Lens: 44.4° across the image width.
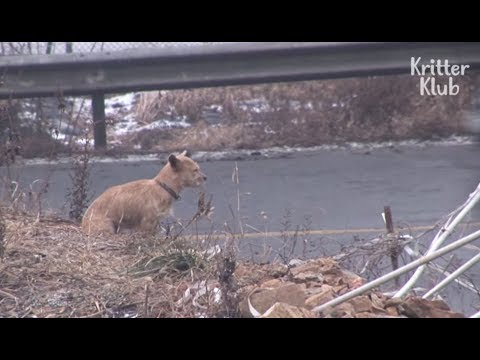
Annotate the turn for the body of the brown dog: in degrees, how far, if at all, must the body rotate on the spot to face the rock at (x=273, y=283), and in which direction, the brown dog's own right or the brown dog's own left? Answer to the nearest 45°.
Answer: approximately 90° to the brown dog's own right

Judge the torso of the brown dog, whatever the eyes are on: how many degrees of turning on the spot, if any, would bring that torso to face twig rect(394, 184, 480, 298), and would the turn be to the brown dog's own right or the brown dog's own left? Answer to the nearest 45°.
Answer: approximately 45° to the brown dog's own right

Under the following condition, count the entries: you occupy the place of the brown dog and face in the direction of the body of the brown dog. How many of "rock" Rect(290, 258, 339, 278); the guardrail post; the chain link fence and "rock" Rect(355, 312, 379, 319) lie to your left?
2

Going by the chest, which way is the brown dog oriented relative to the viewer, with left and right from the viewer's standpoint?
facing to the right of the viewer

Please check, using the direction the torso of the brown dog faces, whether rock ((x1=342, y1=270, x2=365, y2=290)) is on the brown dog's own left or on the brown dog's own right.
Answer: on the brown dog's own right

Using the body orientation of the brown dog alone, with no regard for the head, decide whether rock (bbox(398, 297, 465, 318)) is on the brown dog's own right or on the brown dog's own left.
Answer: on the brown dog's own right

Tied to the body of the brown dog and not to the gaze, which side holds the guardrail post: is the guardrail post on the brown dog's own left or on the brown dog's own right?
on the brown dog's own left
